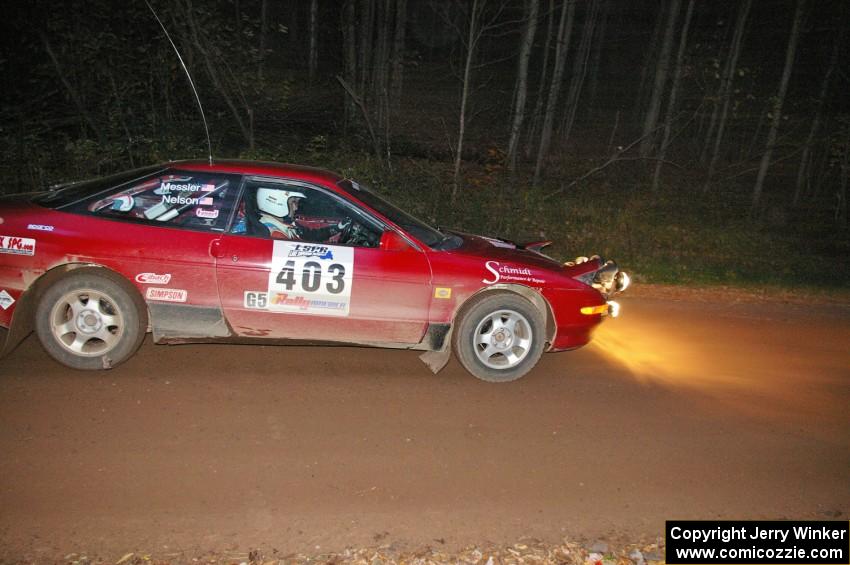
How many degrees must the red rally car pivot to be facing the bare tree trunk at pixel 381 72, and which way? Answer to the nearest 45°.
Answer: approximately 90° to its left

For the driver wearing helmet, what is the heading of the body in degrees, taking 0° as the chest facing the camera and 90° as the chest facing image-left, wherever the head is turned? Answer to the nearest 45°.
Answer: approximately 270°

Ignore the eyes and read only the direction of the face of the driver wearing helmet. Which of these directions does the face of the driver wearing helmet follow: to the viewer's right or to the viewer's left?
to the viewer's right

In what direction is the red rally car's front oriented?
to the viewer's right

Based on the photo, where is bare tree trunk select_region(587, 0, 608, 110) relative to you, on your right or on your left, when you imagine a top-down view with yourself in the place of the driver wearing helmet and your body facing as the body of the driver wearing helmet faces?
on your left

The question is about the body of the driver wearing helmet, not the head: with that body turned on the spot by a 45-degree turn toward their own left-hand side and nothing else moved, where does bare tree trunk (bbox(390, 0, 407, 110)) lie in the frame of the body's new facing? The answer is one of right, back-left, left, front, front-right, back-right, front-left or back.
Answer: front-left

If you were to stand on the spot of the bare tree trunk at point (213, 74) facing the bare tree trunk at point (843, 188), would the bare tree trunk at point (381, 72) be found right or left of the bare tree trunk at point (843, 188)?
left

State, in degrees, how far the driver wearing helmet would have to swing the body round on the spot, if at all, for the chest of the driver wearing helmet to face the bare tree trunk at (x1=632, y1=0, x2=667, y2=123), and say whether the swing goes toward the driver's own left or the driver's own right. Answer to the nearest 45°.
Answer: approximately 45° to the driver's own left

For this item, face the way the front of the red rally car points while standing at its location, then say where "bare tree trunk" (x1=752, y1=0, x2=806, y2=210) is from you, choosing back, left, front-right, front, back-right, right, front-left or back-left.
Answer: front-left
